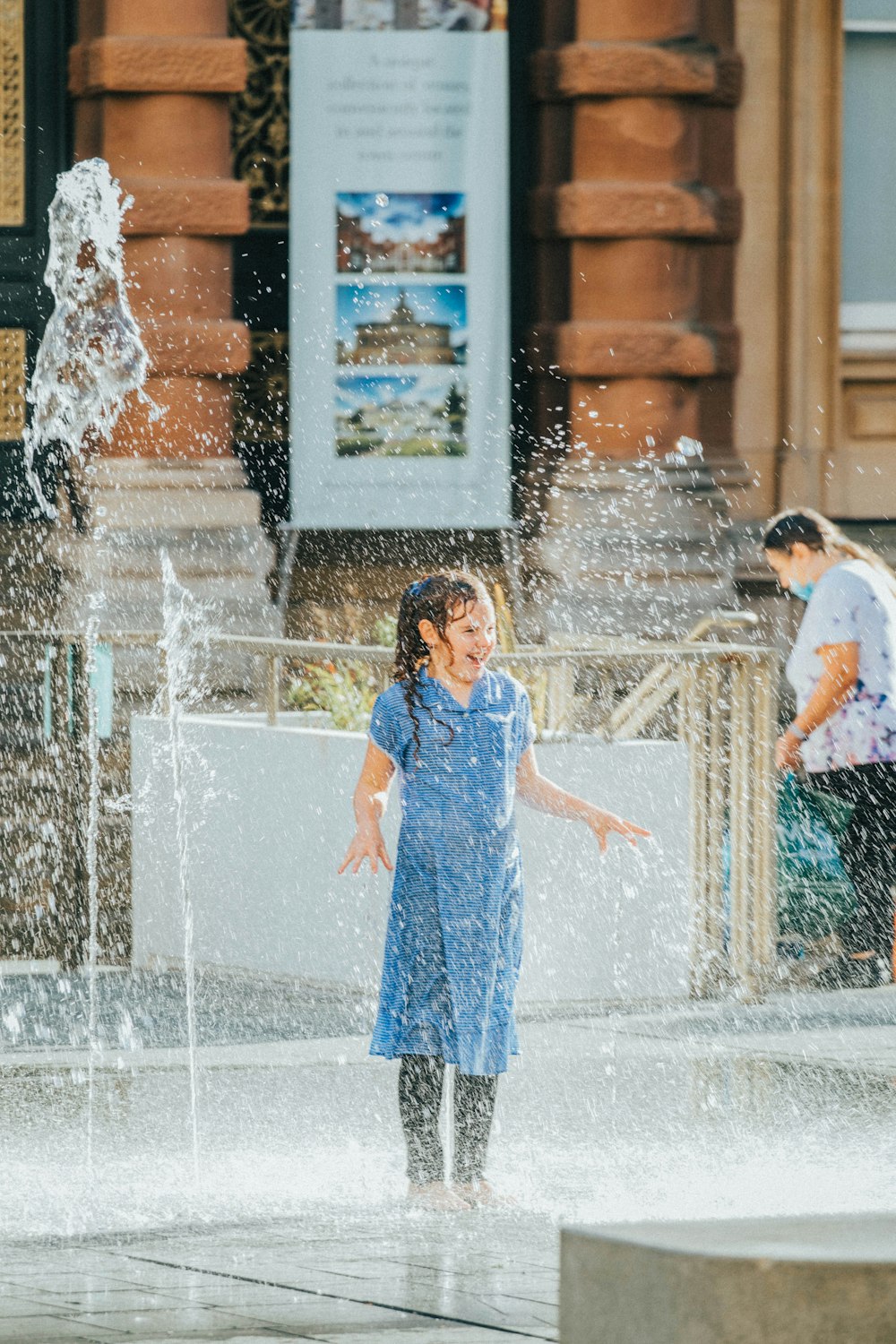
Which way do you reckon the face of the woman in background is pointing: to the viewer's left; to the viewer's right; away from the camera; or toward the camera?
to the viewer's left

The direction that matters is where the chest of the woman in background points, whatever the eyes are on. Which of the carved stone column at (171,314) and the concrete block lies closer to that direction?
the carved stone column

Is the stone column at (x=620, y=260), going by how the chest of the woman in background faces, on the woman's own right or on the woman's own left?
on the woman's own right

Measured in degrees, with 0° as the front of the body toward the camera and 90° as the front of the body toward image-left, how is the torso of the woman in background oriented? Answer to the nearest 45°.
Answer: approximately 90°

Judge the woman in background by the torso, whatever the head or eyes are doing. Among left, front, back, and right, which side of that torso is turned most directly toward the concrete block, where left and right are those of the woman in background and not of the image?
left
